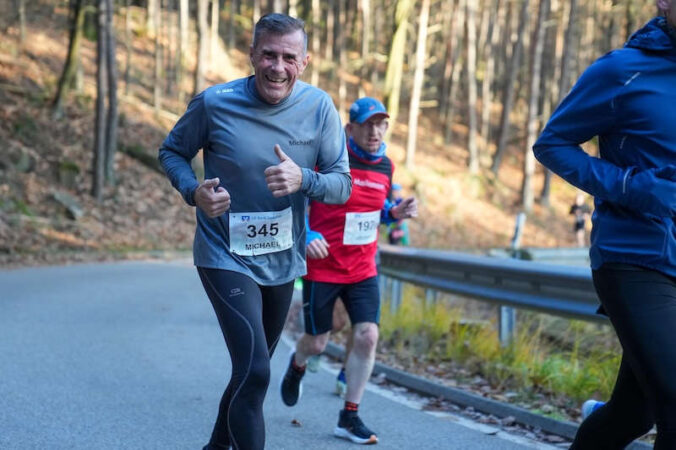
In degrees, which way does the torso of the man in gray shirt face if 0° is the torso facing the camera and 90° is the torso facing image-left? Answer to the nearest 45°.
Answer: approximately 0°

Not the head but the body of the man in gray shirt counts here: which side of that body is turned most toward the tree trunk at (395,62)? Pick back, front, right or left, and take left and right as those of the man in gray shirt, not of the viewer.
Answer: back

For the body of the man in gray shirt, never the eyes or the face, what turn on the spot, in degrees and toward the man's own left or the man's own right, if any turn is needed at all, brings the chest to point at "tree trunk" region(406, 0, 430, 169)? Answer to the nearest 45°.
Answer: approximately 180°

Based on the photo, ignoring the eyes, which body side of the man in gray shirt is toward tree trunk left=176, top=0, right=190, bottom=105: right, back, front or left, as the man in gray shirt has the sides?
back

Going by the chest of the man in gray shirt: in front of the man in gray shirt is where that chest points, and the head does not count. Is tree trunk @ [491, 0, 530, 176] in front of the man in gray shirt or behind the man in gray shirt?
behind

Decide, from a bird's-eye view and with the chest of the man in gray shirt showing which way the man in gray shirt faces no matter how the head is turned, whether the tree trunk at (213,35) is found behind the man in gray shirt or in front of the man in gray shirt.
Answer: behind

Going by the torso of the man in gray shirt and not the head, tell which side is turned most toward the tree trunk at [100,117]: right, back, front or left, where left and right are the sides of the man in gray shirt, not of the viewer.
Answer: back

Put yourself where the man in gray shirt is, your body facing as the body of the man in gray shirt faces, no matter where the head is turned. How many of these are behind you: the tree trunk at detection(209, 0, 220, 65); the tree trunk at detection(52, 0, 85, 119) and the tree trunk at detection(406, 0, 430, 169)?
3

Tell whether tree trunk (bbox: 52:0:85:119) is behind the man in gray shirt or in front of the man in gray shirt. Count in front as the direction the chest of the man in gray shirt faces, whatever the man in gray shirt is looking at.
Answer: behind
